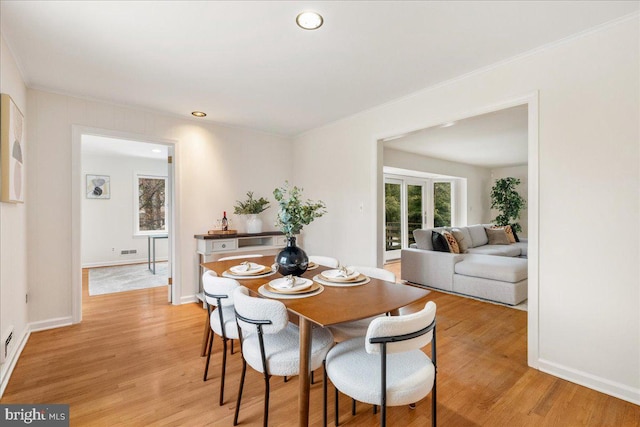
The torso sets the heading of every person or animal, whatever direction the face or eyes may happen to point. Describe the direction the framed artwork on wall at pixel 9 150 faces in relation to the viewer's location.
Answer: facing to the right of the viewer

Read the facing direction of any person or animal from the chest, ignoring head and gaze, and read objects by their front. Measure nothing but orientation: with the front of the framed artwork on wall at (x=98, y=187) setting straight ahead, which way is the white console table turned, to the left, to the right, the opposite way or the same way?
the same way

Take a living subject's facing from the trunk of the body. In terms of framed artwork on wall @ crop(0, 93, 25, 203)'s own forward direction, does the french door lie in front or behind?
in front

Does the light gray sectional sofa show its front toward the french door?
no

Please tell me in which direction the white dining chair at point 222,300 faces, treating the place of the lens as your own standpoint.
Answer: facing away from the viewer and to the right of the viewer

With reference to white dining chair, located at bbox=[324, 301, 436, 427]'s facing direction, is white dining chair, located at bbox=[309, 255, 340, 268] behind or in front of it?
in front

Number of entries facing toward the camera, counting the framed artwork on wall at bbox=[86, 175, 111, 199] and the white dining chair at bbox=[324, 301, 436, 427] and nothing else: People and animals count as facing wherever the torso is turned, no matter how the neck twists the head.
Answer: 1

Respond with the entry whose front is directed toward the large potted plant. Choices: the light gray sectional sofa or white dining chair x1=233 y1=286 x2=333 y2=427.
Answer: the white dining chair

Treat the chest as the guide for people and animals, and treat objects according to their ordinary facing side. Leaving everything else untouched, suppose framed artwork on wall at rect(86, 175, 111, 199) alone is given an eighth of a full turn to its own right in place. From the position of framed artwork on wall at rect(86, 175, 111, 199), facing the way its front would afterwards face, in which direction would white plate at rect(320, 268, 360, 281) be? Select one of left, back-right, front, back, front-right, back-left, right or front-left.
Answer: front-left

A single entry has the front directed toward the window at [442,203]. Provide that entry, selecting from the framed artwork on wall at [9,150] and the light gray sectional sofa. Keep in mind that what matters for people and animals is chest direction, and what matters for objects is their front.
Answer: the framed artwork on wall

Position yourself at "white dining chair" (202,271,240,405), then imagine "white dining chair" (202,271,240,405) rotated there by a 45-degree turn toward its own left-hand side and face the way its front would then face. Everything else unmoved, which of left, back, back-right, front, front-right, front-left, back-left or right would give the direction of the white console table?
front

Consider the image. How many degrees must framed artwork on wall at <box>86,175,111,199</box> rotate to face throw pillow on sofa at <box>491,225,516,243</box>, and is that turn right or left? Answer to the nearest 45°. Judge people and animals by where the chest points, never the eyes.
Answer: approximately 45° to its left

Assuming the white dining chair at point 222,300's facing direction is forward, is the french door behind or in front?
in front

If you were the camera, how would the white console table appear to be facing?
facing the viewer and to the right of the viewer

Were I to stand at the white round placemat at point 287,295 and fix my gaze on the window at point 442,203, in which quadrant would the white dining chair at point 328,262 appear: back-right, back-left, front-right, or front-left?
front-left

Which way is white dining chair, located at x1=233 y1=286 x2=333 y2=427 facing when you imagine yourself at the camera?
facing away from the viewer and to the right of the viewer

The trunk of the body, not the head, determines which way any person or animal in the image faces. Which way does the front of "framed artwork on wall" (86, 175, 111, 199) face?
toward the camera

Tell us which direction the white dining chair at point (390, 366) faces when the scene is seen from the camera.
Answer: facing away from the viewer and to the left of the viewer
